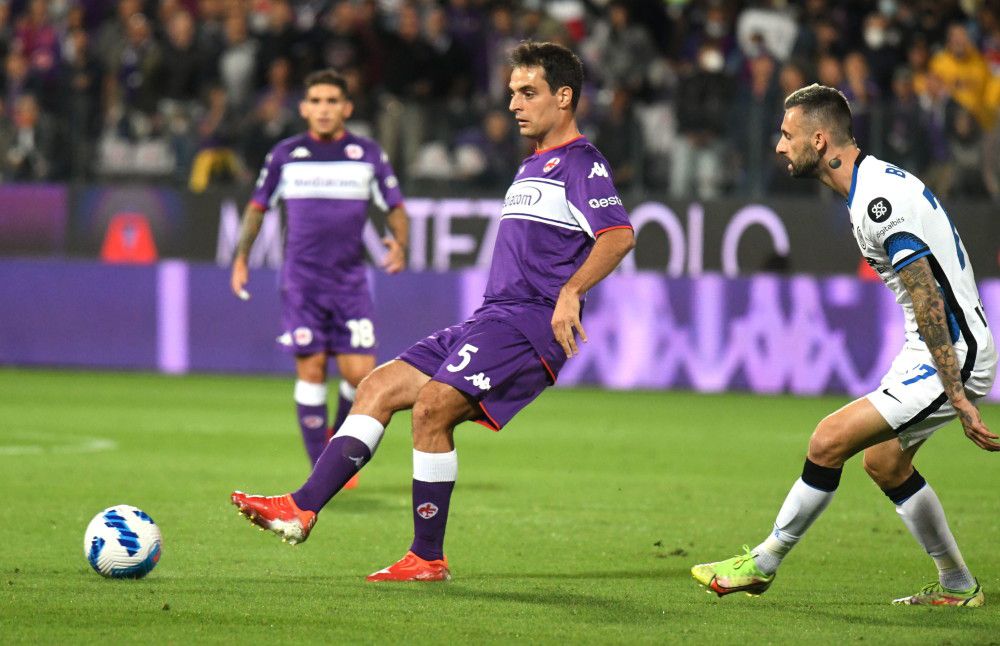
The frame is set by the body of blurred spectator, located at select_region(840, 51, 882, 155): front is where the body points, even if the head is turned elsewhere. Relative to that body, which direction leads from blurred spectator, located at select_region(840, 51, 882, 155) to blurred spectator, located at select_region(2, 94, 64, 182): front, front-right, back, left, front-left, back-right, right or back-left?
right

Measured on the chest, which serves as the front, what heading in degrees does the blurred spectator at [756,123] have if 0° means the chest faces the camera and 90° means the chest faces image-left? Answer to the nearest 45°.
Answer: approximately 0°

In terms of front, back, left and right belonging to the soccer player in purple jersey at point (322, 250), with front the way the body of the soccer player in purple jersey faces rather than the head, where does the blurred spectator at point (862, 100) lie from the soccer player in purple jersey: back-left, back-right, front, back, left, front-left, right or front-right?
back-left

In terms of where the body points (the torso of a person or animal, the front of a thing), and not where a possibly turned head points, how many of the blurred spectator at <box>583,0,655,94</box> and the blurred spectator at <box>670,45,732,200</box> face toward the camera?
2

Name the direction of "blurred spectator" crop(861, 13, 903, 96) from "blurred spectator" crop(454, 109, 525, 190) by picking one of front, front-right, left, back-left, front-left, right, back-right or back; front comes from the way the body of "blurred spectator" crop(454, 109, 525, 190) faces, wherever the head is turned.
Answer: left

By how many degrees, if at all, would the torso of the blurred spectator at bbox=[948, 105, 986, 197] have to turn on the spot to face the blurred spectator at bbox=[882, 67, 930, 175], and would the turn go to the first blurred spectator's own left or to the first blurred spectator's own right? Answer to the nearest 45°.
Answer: approximately 90° to the first blurred spectator's own right

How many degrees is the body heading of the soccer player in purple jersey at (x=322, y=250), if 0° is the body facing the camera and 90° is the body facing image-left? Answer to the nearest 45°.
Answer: approximately 0°

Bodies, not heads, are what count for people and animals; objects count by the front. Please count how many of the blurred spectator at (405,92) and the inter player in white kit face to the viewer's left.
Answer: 1

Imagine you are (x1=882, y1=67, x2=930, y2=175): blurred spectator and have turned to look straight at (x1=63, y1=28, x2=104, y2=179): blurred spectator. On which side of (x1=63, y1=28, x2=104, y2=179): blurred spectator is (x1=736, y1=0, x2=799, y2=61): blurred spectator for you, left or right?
right

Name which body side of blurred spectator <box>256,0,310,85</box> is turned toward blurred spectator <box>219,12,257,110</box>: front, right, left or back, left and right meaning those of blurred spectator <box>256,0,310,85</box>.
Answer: right

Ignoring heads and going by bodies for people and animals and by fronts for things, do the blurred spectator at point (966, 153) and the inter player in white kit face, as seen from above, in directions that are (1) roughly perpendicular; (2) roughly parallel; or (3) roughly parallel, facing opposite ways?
roughly perpendicular

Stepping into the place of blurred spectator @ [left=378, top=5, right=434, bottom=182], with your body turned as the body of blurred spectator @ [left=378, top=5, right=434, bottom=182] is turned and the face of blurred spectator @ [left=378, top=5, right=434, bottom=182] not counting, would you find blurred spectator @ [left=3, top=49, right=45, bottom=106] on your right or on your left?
on your right

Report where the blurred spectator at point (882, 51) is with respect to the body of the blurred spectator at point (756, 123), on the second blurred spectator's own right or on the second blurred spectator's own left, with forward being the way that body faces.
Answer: on the second blurred spectator's own left
